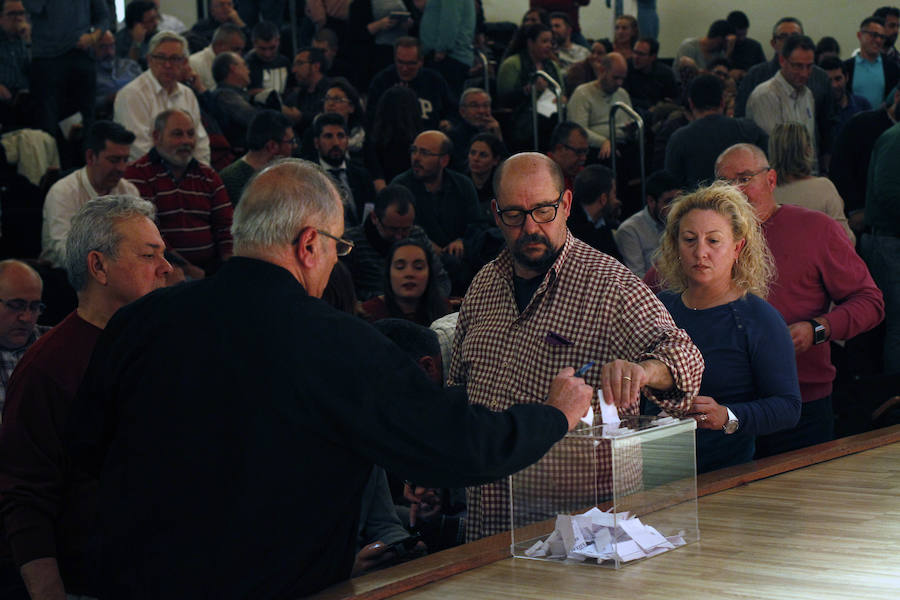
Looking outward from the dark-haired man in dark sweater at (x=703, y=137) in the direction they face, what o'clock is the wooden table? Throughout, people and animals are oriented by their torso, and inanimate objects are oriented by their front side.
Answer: The wooden table is roughly at 6 o'clock from the dark-haired man in dark sweater.

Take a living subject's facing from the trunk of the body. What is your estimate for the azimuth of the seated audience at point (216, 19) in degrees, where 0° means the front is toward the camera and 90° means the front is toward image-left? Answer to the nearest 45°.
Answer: approximately 315°

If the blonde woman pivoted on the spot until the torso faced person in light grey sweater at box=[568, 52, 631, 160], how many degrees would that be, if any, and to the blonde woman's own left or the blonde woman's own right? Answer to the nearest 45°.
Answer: approximately 135° to the blonde woman's own right

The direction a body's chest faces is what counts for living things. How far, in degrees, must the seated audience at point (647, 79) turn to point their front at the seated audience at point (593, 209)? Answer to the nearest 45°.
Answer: approximately 45° to their left

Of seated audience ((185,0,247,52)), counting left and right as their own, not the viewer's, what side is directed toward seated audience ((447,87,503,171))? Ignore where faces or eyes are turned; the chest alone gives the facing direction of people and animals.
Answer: front

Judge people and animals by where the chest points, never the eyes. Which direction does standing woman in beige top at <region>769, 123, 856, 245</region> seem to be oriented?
away from the camera

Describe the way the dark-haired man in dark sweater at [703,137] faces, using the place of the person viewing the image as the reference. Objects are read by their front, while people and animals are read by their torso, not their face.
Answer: facing away from the viewer

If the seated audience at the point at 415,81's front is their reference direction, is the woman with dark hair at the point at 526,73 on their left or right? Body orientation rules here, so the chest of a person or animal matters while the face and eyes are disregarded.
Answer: on their left

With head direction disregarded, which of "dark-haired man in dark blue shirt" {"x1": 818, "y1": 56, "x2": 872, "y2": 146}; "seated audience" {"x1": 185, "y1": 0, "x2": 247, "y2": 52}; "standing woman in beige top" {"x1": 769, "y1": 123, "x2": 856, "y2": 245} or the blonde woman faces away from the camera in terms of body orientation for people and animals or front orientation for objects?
"standing woman in beige top" {"x1": 769, "y1": 123, "x2": 856, "y2": 245}

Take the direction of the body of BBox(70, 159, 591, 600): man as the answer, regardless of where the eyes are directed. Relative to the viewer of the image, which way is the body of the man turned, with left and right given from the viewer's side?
facing away from the viewer and to the right of the viewer

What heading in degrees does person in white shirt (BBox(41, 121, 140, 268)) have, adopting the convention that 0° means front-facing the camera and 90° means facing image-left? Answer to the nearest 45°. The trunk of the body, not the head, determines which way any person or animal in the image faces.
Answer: approximately 315°
